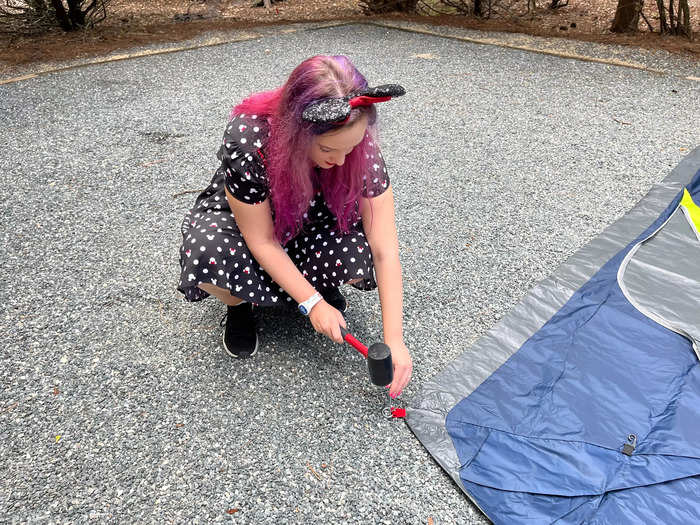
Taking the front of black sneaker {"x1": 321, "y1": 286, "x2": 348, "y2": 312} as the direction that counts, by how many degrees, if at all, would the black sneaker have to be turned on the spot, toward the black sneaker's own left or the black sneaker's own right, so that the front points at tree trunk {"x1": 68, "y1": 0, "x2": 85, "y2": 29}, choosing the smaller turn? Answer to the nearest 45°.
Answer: approximately 180°

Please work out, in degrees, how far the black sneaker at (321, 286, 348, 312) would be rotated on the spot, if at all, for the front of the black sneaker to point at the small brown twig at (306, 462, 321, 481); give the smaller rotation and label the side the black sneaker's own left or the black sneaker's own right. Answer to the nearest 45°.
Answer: approximately 45° to the black sneaker's own right

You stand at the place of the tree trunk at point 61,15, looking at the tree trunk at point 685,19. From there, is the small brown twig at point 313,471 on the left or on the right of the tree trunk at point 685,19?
right

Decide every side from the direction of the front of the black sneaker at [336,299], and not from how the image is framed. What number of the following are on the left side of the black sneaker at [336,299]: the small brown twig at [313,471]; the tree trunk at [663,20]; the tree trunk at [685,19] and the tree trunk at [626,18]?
3

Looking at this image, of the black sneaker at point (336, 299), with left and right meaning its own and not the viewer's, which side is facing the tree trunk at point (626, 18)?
left

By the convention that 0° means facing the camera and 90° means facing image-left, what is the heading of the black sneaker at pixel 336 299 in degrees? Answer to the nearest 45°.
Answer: approximately 315°

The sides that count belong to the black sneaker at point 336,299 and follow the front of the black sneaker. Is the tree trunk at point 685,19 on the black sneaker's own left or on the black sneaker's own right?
on the black sneaker's own left

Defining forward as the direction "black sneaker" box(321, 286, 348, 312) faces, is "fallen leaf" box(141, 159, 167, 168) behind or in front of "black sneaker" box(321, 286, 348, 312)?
behind

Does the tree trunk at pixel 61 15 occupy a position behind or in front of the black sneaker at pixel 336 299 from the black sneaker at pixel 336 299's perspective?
behind
